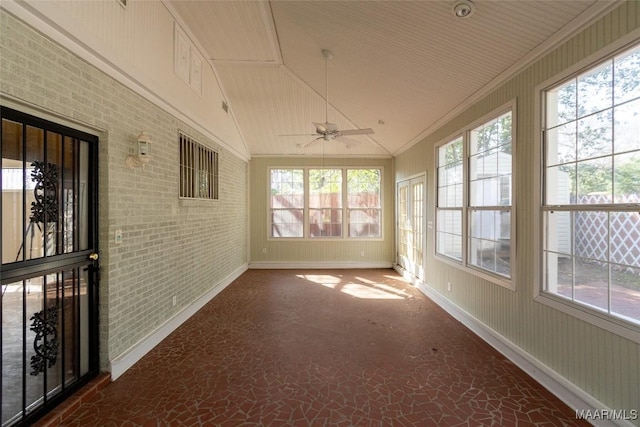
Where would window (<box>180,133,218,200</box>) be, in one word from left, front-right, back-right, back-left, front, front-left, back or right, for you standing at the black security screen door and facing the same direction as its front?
left

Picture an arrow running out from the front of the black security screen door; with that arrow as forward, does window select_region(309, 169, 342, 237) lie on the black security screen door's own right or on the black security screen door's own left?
on the black security screen door's own left

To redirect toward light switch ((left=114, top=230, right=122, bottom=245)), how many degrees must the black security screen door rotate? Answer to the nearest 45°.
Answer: approximately 90° to its left

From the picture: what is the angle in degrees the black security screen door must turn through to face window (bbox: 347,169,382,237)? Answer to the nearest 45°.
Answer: approximately 45° to its left

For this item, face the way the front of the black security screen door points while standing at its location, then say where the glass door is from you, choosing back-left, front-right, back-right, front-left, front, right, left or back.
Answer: front-left

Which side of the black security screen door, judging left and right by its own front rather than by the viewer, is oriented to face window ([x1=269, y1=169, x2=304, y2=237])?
left

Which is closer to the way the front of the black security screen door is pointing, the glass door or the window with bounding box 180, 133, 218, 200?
the glass door

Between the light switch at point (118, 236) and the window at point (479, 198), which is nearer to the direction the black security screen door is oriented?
the window

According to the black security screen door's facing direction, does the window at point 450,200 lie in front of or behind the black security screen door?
in front

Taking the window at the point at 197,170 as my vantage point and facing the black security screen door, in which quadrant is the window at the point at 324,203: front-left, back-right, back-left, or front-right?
back-left

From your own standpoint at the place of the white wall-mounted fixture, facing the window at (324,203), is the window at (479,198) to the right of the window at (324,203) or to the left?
right

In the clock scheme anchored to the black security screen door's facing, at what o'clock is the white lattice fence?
The white lattice fence is roughly at 12 o'clock from the black security screen door.
